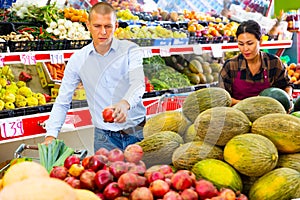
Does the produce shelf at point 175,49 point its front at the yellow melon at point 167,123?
yes

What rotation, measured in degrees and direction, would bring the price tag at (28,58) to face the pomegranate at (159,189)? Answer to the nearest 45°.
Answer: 0° — it already faces it

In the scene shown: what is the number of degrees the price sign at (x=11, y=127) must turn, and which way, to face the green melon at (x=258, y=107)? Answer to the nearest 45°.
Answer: approximately 45° to its left

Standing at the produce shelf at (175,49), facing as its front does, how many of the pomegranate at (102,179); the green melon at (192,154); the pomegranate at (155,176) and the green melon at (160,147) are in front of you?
4

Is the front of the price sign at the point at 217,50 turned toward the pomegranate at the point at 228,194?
yes

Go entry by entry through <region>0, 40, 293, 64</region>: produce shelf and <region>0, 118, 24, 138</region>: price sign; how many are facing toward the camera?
2

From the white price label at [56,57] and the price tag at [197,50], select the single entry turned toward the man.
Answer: the white price label
